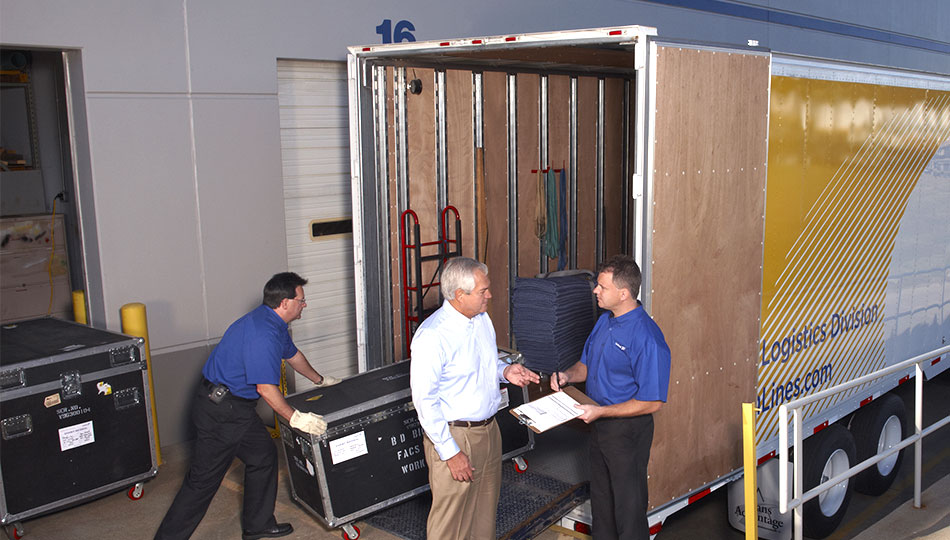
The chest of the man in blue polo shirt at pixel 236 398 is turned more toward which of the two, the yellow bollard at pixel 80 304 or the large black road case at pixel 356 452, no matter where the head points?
the large black road case

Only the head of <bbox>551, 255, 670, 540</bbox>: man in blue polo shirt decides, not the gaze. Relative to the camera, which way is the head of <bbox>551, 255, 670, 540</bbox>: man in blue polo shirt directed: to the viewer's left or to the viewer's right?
to the viewer's left

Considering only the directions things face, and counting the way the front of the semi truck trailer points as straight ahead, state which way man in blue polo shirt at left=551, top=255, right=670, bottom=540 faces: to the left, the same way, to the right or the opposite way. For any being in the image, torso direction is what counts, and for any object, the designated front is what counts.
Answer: the opposite way

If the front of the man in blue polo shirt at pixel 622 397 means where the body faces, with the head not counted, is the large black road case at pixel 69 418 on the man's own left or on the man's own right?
on the man's own right

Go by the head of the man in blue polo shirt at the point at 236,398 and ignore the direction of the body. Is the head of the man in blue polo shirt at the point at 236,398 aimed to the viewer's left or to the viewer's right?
to the viewer's right

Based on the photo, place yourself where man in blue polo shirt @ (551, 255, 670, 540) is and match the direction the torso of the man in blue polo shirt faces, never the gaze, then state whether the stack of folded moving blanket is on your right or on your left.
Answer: on your right

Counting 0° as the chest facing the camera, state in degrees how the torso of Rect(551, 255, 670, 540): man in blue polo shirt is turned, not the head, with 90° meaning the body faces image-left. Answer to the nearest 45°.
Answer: approximately 45°

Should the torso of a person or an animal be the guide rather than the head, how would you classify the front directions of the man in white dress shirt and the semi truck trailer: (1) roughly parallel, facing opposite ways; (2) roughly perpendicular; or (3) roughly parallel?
roughly perpendicular

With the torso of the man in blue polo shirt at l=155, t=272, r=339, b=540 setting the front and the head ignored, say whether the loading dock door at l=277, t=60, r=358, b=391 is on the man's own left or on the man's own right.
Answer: on the man's own left

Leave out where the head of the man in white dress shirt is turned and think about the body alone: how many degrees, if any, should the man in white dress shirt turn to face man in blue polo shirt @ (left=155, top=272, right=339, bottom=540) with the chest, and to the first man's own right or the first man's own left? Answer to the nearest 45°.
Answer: approximately 180°

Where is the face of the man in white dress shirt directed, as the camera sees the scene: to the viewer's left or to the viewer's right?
to the viewer's right

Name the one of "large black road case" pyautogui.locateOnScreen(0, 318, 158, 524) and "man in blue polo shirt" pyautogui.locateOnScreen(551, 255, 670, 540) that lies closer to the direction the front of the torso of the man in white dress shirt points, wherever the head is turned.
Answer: the man in blue polo shirt

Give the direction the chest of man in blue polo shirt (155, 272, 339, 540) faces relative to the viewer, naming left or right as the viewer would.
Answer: facing to the right of the viewer

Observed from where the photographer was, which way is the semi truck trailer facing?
facing away from the viewer and to the right of the viewer

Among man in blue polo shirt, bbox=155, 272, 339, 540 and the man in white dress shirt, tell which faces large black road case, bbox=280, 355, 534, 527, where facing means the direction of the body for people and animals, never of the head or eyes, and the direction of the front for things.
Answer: the man in blue polo shirt

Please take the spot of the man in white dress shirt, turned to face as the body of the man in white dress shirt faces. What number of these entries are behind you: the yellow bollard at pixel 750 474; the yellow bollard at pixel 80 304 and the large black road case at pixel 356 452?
2
